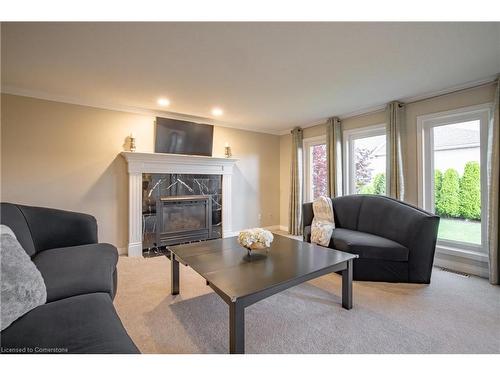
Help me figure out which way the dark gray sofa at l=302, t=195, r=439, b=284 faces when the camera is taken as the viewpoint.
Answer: facing the viewer and to the left of the viewer

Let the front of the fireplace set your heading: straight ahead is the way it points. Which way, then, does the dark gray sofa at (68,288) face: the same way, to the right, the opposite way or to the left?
to the left

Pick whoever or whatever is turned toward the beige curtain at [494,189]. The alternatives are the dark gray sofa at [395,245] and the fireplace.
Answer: the fireplace

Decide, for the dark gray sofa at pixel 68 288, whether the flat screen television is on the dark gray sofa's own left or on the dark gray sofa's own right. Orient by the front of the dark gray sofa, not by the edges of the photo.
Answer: on the dark gray sofa's own left

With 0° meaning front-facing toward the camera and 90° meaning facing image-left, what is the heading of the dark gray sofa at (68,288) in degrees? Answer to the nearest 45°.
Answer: approximately 270°

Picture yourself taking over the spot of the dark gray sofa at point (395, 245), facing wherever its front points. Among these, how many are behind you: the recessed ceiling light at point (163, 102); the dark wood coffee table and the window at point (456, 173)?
1

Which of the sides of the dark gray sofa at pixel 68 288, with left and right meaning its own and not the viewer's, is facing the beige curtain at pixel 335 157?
front

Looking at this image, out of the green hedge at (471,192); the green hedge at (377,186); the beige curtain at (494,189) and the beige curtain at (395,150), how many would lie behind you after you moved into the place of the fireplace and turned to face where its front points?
0

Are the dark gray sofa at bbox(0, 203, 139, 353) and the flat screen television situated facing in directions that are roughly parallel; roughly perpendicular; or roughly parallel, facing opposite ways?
roughly perpendicular

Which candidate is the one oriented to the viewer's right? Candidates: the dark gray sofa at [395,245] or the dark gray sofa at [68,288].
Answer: the dark gray sofa at [68,288]

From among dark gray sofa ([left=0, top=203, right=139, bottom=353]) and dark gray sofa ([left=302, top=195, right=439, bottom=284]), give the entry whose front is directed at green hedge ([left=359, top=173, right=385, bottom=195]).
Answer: dark gray sofa ([left=0, top=203, right=139, bottom=353])

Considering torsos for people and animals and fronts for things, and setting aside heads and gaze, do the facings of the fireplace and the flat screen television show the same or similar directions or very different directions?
same or similar directions

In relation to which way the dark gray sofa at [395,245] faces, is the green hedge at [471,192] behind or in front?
behind

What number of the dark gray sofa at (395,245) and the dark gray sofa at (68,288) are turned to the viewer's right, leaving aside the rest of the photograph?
1
